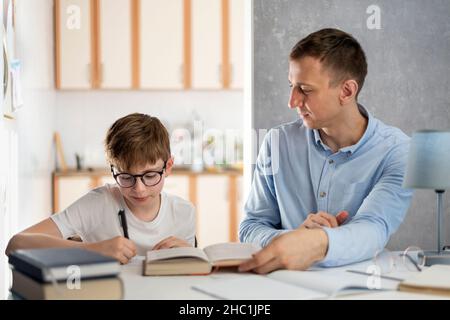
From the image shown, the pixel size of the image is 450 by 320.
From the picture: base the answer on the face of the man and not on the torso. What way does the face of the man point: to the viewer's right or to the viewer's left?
to the viewer's left

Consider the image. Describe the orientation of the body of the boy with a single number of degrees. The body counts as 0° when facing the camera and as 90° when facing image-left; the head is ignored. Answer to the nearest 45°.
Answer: approximately 0°
